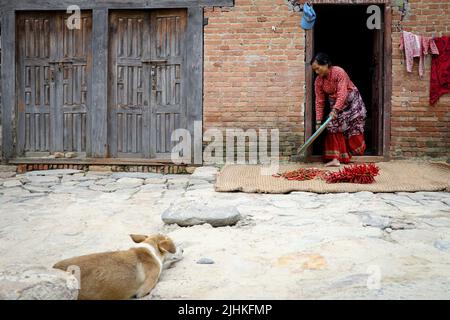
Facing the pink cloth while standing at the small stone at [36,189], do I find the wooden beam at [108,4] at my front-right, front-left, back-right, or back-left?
front-left

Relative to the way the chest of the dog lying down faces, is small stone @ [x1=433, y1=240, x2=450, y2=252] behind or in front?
in front

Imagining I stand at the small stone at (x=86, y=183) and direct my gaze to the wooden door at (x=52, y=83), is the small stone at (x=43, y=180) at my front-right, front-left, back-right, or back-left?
front-left

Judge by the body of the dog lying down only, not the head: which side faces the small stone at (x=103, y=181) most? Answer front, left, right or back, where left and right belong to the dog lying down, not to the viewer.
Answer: left

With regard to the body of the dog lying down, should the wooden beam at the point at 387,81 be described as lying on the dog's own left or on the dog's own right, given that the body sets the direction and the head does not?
on the dog's own left

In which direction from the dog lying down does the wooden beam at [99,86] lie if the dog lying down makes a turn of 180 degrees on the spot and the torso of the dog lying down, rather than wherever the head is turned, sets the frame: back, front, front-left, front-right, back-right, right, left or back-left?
right

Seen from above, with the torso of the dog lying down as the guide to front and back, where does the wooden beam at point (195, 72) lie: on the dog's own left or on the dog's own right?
on the dog's own left

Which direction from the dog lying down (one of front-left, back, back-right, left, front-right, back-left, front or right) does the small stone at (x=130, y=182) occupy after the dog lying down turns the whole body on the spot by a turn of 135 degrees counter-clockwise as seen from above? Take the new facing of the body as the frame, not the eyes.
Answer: front-right

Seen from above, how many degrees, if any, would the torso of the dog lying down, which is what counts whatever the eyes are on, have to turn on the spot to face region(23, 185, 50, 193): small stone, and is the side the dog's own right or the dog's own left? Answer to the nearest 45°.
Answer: approximately 90° to the dog's own left

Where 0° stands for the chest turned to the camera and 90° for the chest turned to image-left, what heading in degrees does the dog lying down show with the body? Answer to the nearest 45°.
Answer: approximately 270°

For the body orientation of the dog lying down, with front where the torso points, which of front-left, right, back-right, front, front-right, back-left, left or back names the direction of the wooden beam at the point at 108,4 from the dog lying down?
left

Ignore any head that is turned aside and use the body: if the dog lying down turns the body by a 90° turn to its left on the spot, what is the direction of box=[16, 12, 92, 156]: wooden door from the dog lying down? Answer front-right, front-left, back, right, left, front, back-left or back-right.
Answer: front
